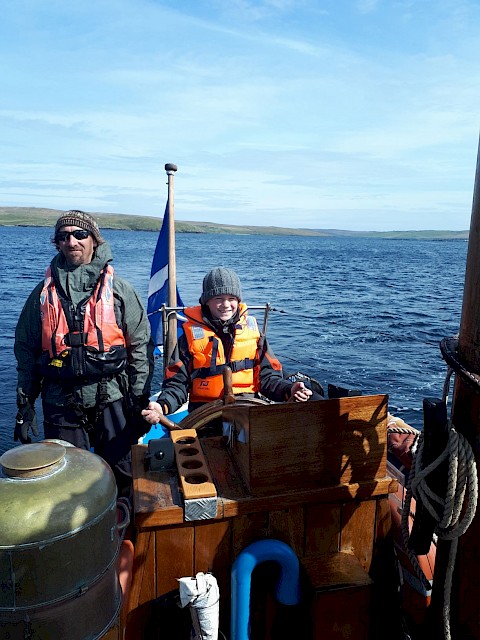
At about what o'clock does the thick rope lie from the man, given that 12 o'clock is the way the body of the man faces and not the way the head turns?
The thick rope is roughly at 11 o'clock from the man.

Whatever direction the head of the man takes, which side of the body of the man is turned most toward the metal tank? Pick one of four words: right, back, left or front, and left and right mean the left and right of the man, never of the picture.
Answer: front

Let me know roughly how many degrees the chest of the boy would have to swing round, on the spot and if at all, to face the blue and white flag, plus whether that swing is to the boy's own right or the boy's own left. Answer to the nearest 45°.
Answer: approximately 180°

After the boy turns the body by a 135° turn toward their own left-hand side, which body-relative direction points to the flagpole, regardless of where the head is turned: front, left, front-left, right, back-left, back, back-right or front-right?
front-left

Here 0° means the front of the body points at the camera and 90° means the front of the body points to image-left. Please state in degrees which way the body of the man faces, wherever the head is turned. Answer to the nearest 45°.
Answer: approximately 0°

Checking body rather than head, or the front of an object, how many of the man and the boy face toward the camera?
2

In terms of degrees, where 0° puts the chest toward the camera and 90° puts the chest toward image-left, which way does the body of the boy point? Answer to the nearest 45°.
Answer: approximately 0°

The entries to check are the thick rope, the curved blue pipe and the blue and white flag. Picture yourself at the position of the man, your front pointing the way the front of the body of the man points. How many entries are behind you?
1

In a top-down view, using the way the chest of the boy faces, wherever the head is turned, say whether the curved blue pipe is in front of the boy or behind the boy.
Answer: in front

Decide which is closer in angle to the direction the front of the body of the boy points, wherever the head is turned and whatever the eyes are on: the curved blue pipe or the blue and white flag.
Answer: the curved blue pipe
